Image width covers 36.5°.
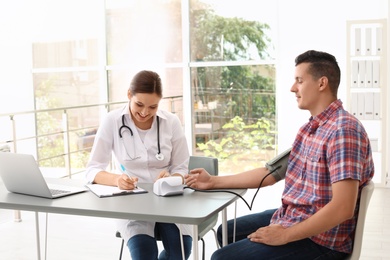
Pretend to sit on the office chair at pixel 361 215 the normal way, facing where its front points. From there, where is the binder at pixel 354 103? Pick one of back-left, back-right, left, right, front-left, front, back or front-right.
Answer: right

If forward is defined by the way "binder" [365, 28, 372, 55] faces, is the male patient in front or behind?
in front

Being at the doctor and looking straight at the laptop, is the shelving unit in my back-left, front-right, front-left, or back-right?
back-right

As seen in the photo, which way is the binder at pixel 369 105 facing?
toward the camera

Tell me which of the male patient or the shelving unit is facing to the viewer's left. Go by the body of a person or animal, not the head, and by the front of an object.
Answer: the male patient

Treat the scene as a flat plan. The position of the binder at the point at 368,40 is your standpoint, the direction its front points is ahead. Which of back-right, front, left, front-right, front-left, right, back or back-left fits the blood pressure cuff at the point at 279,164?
front

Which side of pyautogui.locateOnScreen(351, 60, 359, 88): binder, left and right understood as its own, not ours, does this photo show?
front

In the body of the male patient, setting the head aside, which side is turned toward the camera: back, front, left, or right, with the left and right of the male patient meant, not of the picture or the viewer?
left

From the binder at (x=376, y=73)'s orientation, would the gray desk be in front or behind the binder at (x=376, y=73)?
in front

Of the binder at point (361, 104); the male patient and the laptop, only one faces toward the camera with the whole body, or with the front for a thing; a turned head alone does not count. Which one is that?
the binder

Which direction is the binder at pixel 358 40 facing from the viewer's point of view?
toward the camera

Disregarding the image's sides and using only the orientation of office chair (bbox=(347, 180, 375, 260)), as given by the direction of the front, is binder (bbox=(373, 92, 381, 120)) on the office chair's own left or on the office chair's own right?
on the office chair's own right

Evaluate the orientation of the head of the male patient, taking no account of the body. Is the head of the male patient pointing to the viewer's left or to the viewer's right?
to the viewer's left

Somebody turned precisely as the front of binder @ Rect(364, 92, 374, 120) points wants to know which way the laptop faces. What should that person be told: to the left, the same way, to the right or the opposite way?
the opposite way

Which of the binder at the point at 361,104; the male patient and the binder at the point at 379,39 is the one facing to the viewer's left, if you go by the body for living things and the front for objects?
the male patient

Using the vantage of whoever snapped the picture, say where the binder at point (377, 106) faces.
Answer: facing the viewer

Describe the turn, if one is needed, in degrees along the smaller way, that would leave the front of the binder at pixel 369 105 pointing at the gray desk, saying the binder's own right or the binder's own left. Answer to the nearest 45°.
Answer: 0° — it already faces it
